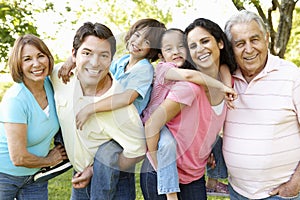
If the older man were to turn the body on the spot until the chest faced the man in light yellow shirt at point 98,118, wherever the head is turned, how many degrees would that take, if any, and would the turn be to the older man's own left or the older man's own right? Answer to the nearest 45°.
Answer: approximately 45° to the older man's own right

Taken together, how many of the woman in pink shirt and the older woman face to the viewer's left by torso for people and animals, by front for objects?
0

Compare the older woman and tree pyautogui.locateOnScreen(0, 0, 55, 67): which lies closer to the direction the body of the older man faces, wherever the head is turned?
the older woman

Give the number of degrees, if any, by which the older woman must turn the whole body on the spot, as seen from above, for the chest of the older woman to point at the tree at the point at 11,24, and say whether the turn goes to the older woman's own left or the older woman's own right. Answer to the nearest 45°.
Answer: approximately 135° to the older woman's own left

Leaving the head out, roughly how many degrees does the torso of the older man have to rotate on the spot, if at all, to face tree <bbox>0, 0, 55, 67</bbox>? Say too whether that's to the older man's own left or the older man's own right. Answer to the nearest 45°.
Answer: approximately 90° to the older man's own right

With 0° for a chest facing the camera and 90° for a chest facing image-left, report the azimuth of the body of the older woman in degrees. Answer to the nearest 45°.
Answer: approximately 315°

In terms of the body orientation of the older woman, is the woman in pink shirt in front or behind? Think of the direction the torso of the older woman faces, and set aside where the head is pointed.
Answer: in front

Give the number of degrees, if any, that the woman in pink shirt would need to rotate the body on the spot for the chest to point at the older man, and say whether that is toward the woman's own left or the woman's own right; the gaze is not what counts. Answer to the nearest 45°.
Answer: approximately 45° to the woman's own left

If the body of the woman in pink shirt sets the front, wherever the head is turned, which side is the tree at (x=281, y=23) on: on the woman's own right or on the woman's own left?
on the woman's own left

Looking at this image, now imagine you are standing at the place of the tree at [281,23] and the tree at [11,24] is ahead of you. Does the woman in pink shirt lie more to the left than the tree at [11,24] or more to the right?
left

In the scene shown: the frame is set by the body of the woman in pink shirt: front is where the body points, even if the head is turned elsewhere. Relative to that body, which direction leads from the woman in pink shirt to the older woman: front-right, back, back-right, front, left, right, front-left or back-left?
back-right

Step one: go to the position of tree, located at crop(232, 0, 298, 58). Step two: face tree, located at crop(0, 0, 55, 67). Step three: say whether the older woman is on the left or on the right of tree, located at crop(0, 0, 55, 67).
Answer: left

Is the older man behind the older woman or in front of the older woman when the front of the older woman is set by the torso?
in front

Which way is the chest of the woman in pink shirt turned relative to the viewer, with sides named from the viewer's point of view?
facing the viewer and to the right of the viewer

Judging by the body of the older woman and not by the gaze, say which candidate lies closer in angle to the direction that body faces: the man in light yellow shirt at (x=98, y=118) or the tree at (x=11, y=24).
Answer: the man in light yellow shirt
